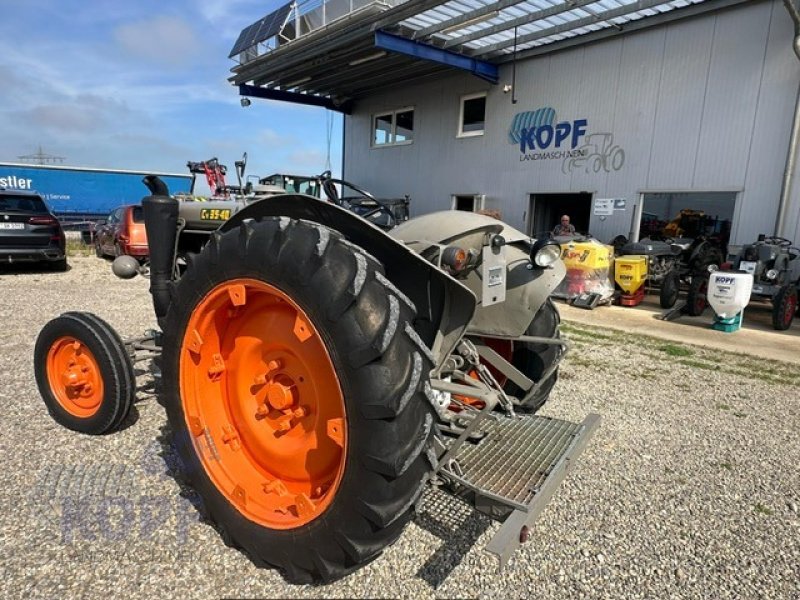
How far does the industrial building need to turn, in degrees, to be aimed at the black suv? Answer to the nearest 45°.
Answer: approximately 45° to its right

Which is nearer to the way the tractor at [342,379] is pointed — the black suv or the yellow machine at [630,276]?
the black suv

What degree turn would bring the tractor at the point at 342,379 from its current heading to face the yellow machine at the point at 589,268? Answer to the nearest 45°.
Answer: approximately 90° to its right

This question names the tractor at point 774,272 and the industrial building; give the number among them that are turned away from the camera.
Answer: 0

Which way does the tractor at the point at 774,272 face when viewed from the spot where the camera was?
facing the viewer and to the left of the viewer

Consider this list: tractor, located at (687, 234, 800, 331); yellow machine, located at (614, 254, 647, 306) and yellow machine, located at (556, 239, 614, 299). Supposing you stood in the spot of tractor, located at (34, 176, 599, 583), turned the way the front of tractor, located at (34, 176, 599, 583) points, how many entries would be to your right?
3

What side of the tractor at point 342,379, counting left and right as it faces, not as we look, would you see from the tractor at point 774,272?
right

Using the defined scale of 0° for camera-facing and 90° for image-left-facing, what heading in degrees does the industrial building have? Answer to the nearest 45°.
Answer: approximately 45°

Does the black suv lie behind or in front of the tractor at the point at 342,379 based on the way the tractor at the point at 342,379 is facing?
in front

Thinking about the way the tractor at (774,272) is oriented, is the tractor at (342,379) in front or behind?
in front

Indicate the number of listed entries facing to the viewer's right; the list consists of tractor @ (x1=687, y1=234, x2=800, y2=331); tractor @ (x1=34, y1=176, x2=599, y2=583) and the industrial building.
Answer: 0

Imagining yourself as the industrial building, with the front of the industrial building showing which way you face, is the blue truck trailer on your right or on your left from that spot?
on your right

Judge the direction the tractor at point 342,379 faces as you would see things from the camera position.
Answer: facing away from the viewer and to the left of the viewer

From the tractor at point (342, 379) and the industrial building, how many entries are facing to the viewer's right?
0

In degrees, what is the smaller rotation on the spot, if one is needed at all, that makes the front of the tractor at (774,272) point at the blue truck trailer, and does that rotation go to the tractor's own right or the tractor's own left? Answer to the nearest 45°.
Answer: approximately 45° to the tractor's own right
